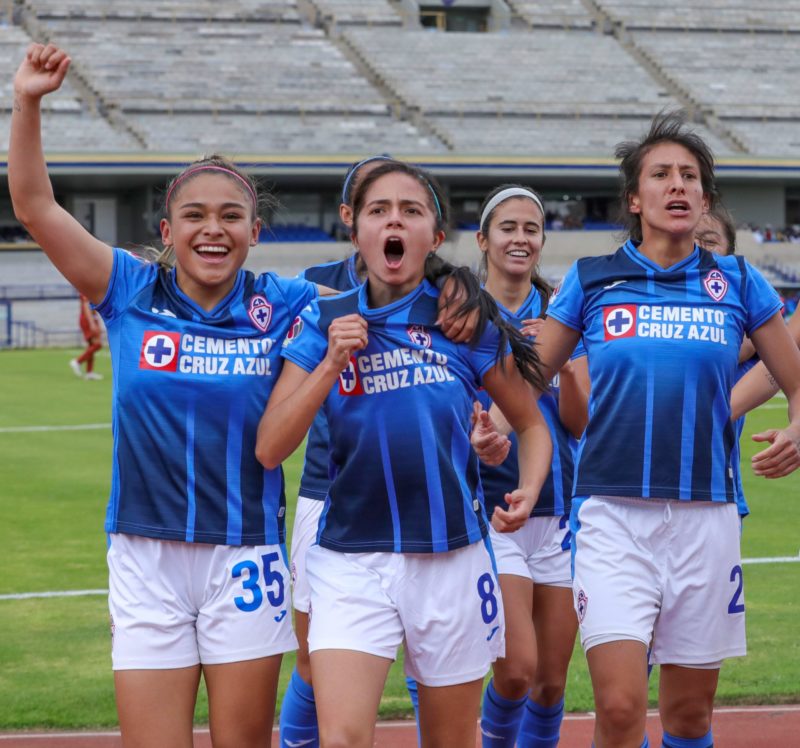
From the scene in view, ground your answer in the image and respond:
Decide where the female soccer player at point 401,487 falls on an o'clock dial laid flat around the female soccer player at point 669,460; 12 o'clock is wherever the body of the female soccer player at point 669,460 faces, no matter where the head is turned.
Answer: the female soccer player at point 401,487 is roughly at 2 o'clock from the female soccer player at point 669,460.

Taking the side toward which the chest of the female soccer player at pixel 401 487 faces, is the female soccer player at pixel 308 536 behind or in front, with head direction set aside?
behind

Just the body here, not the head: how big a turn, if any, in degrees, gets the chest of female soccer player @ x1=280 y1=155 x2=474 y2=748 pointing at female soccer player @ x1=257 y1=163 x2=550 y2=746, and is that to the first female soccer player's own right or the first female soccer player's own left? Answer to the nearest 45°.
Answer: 0° — they already face them

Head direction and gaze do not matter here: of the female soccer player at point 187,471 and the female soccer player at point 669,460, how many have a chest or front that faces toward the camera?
2

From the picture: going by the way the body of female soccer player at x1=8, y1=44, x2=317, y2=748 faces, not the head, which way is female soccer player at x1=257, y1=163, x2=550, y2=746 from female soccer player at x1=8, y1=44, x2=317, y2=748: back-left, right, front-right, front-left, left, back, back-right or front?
left

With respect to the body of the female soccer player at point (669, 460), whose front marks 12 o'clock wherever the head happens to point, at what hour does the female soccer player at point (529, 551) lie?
the female soccer player at point (529, 551) is roughly at 5 o'clock from the female soccer player at point (669, 460).

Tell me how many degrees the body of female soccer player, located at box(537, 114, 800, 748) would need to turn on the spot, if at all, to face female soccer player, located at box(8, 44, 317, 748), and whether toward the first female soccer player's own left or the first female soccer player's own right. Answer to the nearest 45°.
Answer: approximately 45° to the first female soccer player's own right

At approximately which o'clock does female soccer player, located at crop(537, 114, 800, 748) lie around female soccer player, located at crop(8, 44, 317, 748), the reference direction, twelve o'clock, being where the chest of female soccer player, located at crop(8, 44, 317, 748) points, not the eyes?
female soccer player, located at crop(537, 114, 800, 748) is roughly at 9 o'clock from female soccer player, located at crop(8, 44, 317, 748).

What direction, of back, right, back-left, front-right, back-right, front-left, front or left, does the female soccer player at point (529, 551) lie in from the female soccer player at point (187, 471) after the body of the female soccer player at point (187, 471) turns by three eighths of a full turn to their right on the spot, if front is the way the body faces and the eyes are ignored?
right
